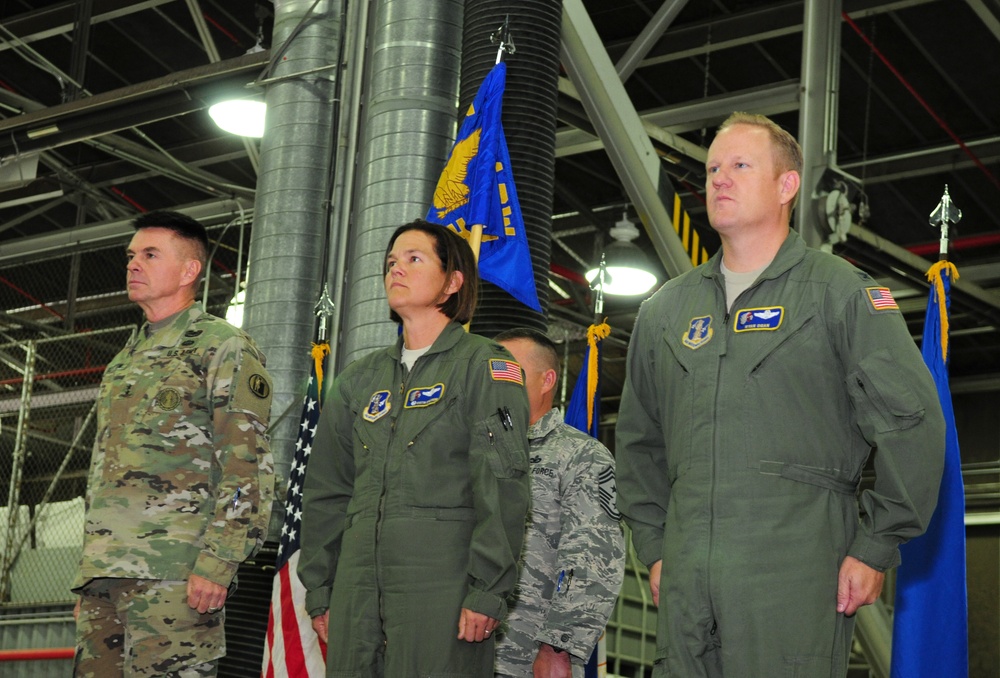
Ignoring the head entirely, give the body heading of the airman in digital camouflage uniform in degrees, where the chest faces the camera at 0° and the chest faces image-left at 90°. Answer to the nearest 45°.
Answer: approximately 45°

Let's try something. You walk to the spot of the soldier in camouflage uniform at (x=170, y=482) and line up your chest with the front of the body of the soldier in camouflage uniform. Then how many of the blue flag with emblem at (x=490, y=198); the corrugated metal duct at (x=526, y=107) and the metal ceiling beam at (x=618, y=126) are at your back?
3

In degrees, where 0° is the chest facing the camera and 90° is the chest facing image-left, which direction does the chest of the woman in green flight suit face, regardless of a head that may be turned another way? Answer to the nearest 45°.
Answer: approximately 45°

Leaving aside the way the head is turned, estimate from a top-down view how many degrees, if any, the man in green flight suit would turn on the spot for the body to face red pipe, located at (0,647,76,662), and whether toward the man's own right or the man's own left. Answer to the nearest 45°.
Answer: approximately 90° to the man's own right

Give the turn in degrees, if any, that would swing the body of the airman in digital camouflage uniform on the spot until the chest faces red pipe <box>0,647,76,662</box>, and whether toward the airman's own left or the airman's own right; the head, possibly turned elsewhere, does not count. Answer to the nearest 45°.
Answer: approximately 90° to the airman's own right
